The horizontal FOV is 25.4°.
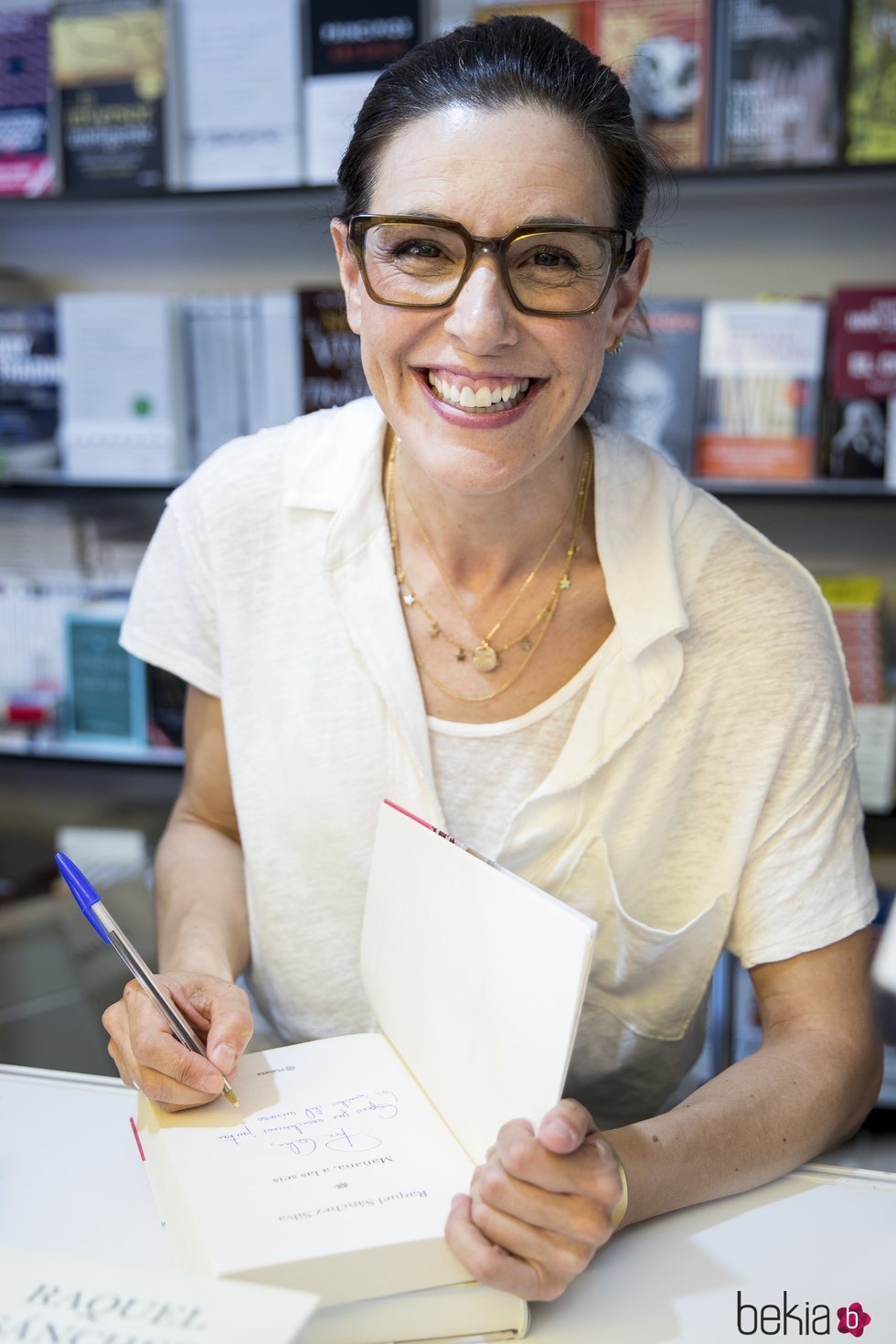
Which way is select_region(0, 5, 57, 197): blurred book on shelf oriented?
toward the camera

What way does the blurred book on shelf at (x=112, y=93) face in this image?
toward the camera

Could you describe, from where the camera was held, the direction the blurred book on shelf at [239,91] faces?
facing the viewer

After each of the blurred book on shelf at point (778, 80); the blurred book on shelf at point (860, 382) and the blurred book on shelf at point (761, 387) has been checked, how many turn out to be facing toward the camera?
3

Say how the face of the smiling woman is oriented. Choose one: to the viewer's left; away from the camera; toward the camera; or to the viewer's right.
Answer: toward the camera

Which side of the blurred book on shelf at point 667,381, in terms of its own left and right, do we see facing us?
front

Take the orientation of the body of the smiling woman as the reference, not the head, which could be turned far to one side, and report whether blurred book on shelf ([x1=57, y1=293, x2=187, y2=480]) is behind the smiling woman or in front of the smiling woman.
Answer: behind
